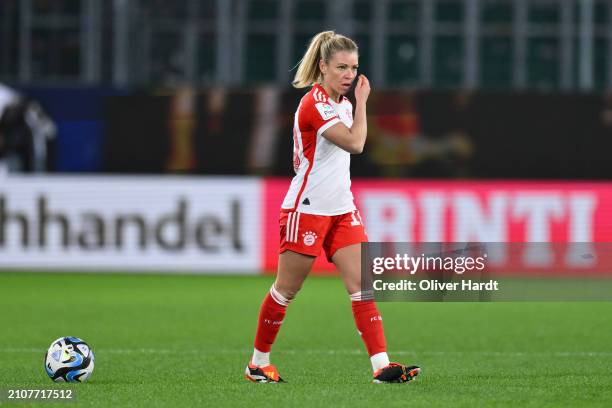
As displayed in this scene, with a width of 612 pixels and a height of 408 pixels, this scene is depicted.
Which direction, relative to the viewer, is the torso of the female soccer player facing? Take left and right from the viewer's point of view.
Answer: facing the viewer and to the right of the viewer

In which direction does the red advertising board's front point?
toward the camera

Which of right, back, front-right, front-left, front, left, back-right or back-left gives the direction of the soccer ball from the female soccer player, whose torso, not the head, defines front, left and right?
back-right

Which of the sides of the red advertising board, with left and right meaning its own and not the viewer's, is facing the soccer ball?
front

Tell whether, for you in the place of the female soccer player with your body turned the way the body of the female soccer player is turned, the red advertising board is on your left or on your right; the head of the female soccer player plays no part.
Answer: on your left

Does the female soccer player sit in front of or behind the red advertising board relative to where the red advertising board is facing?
in front

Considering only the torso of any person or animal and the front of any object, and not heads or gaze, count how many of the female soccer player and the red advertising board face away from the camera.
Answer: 0

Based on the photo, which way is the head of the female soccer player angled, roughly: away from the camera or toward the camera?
toward the camera
